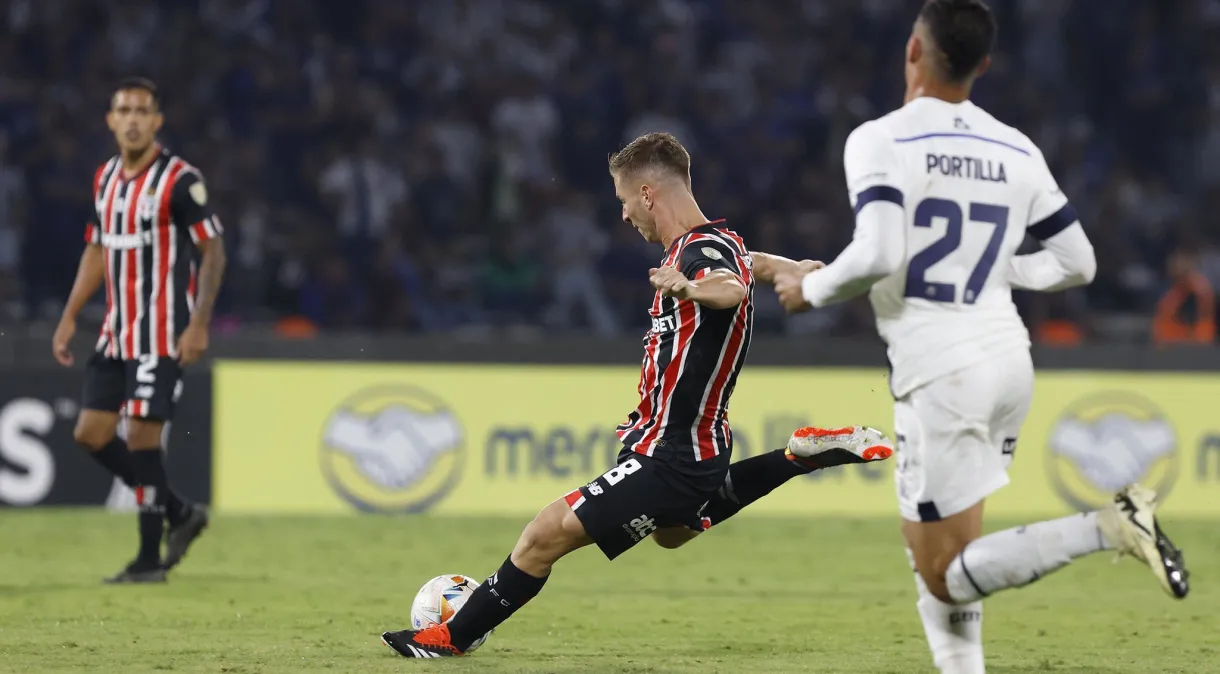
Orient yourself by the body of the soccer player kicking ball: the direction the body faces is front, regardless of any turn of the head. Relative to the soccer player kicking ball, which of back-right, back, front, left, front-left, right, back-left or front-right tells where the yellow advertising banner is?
right

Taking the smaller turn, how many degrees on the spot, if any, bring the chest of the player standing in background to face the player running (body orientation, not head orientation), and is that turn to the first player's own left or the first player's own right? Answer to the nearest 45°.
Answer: approximately 90° to the first player's own left

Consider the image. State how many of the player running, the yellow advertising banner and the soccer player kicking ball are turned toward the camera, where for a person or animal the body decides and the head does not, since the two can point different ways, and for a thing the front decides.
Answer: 1

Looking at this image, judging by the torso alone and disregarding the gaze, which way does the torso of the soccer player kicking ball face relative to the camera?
to the viewer's left

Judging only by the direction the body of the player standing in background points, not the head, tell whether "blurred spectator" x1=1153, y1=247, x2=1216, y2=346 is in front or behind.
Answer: behind

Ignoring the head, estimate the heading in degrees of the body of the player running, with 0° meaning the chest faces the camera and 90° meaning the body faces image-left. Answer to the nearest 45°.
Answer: approximately 135°

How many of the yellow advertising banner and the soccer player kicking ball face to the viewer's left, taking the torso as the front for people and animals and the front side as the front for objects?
1

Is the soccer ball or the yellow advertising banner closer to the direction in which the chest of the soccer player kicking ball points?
the soccer ball

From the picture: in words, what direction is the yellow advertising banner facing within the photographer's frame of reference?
facing the viewer

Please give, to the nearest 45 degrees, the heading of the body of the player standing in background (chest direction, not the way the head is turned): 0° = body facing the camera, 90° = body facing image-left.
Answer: approximately 45°
